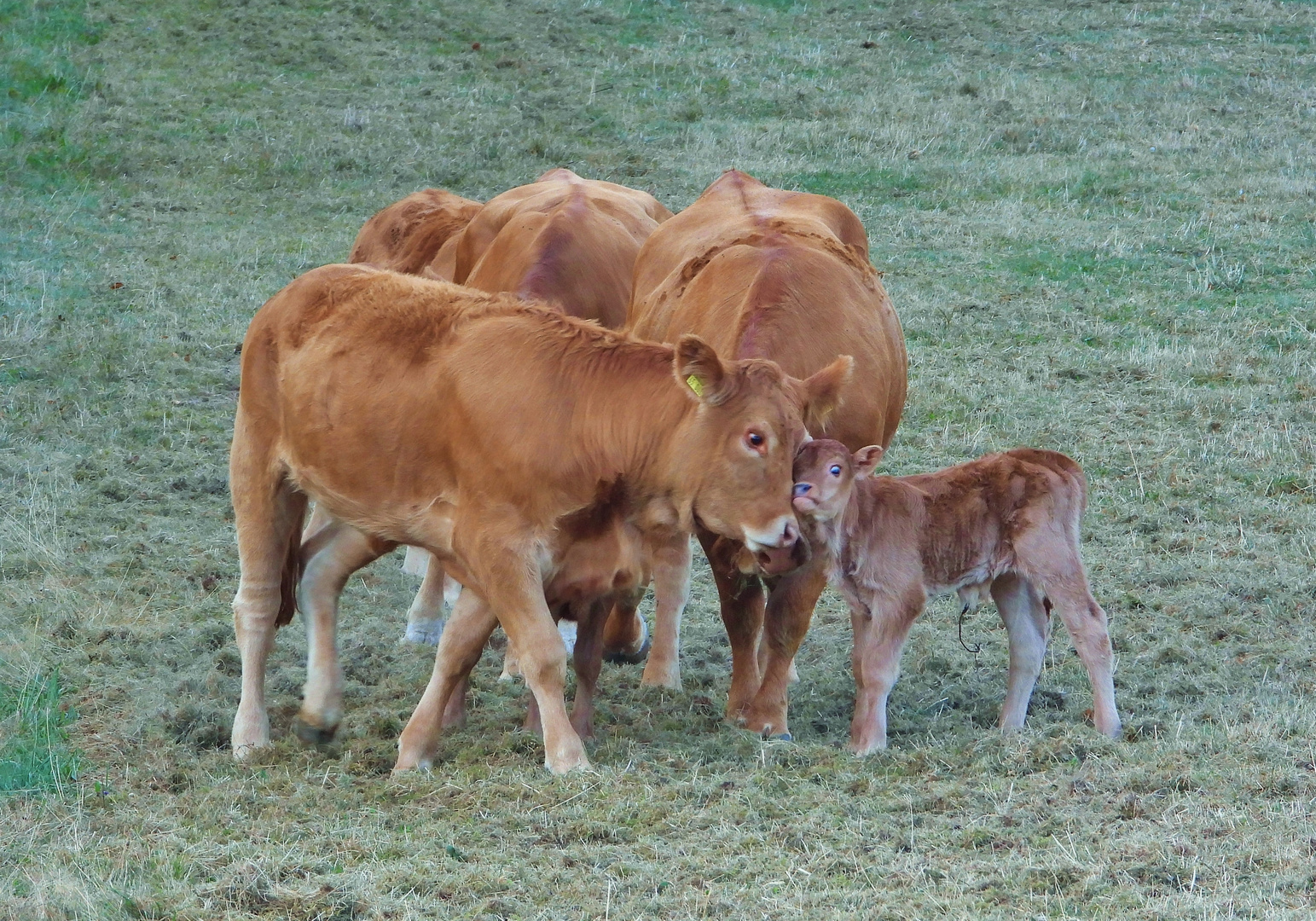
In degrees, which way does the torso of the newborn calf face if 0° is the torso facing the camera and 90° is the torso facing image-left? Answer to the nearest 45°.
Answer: approximately 90°

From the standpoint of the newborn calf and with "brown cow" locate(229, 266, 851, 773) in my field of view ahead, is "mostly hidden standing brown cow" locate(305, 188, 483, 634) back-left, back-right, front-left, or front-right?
front-right

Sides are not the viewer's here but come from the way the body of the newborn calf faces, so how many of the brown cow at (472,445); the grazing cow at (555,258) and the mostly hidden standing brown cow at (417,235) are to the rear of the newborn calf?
0

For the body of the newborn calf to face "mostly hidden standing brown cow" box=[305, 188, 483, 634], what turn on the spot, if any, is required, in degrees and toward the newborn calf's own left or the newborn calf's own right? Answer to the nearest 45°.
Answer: approximately 45° to the newborn calf's own right

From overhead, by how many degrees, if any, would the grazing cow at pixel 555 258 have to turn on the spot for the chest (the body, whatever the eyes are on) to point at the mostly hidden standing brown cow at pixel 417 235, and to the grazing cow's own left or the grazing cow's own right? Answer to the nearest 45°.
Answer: approximately 135° to the grazing cow's own right

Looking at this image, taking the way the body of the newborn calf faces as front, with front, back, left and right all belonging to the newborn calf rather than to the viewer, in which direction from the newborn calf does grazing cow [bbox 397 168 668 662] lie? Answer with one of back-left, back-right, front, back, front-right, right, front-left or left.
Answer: front-right

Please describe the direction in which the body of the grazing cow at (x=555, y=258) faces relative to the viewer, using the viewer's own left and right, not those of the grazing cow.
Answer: facing the viewer

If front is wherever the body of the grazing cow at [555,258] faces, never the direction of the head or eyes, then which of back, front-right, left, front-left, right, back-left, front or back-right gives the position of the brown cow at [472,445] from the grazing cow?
front

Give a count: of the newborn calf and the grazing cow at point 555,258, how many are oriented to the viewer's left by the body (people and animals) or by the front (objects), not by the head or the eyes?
1

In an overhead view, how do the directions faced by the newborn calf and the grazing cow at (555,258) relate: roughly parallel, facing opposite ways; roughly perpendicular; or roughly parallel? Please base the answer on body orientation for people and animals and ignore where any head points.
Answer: roughly perpendicular
